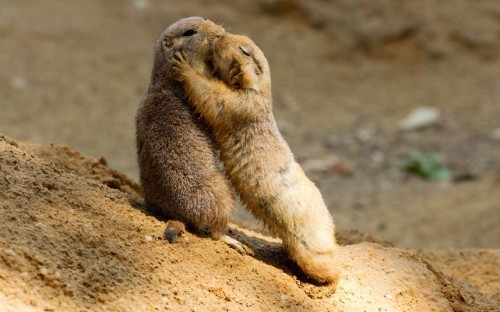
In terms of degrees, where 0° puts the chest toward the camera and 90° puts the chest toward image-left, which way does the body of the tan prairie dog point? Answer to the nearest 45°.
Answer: approximately 90°

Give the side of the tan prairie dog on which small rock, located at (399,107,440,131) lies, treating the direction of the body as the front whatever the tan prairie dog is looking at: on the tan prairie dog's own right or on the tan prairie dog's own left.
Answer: on the tan prairie dog's own right
